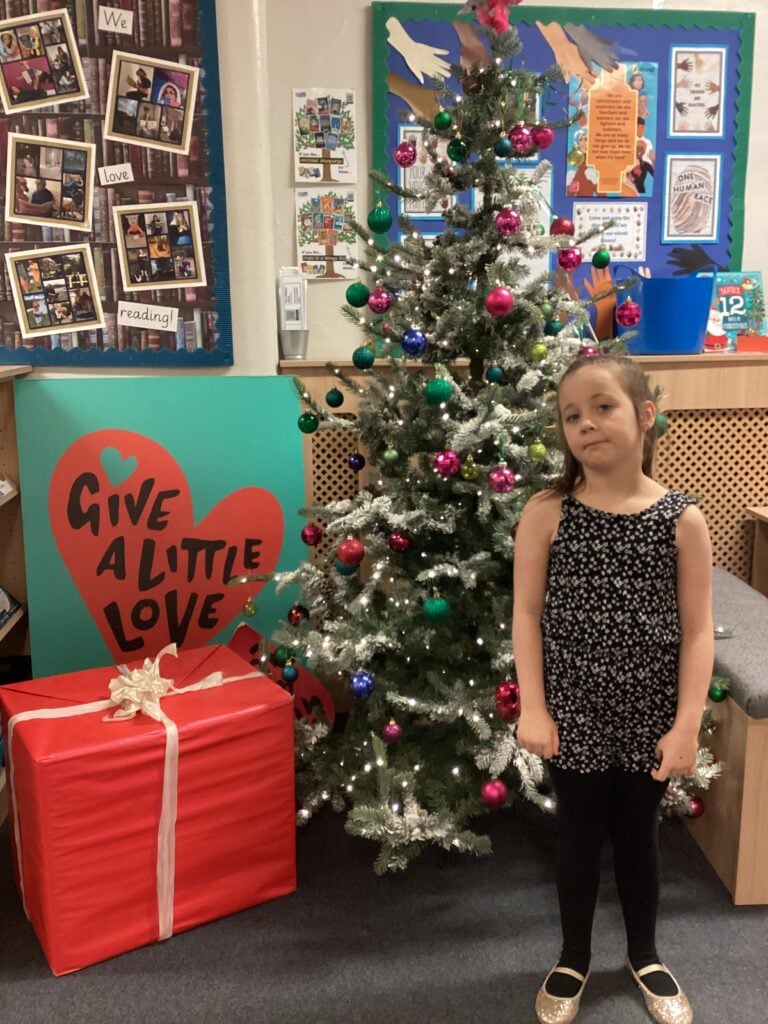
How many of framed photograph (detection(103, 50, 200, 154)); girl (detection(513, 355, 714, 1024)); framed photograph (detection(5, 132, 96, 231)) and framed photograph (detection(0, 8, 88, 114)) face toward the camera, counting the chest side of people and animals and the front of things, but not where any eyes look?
4

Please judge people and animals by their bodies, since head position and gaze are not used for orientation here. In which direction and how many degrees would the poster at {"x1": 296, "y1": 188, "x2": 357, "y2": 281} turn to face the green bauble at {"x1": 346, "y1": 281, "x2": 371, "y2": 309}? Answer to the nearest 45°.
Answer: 0° — it already faces it

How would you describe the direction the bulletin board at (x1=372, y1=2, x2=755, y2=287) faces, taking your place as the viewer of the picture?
facing the viewer

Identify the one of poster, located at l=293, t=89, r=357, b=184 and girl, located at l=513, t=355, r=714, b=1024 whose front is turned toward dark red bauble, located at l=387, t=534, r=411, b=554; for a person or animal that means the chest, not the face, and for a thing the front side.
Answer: the poster

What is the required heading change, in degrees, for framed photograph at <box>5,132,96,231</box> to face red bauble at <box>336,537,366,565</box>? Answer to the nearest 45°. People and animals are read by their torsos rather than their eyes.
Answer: approximately 45° to its left

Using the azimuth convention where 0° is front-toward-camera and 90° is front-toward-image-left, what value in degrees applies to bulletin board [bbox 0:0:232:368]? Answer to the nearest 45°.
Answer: approximately 0°

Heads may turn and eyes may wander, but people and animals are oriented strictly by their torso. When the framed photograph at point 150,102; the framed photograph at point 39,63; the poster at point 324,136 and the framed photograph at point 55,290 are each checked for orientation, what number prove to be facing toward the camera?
4

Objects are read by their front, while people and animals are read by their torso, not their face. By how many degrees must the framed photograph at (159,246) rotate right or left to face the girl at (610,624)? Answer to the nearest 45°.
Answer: approximately 45° to its left

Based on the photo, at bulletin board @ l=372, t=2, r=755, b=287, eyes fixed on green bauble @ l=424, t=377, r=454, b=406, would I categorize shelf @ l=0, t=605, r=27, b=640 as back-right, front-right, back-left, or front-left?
front-right

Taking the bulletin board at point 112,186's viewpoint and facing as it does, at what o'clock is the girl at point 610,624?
The girl is roughly at 11 o'clock from the bulletin board.
